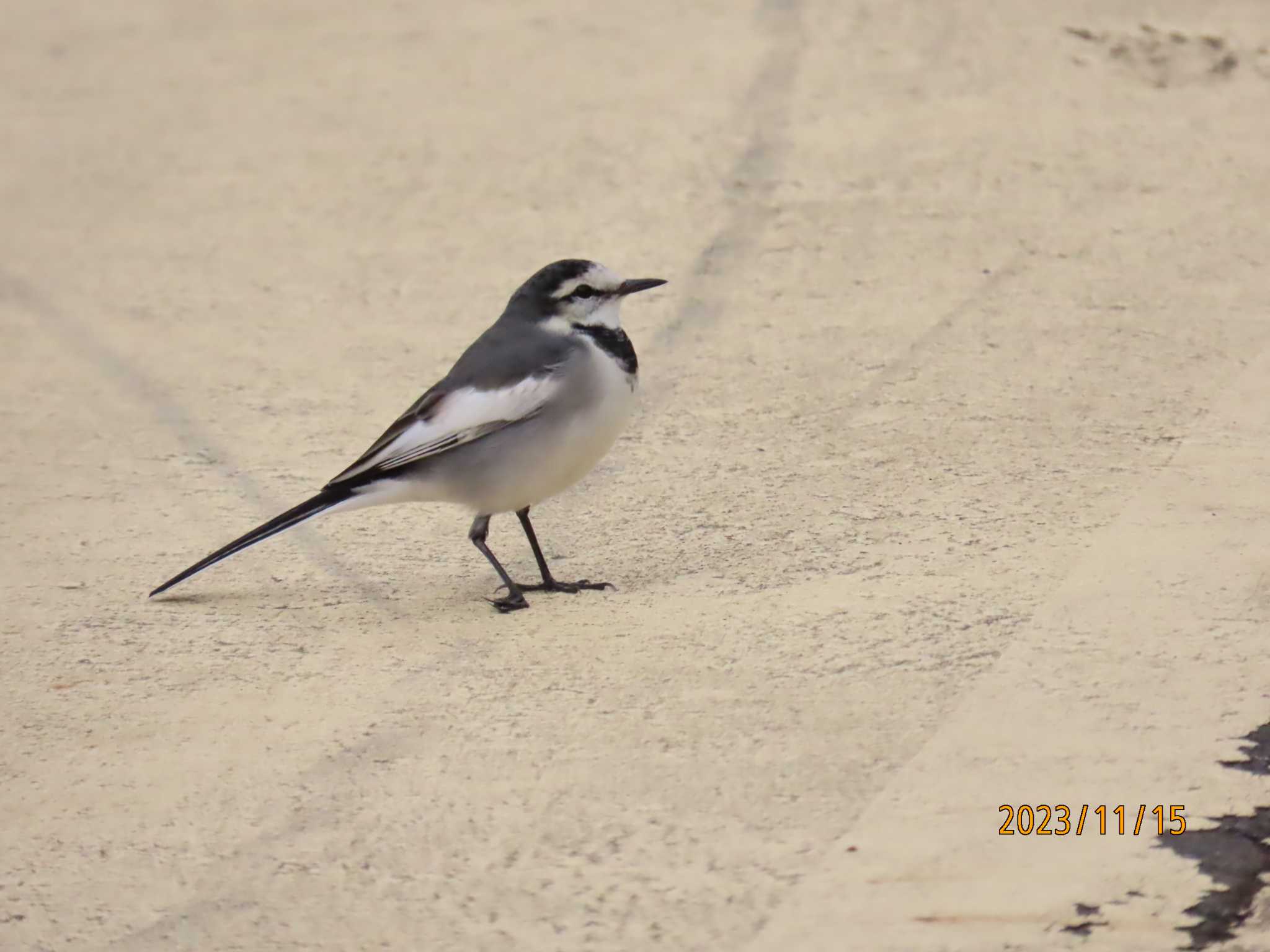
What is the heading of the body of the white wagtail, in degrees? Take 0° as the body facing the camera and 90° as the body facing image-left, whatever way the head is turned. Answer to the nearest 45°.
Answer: approximately 270°
